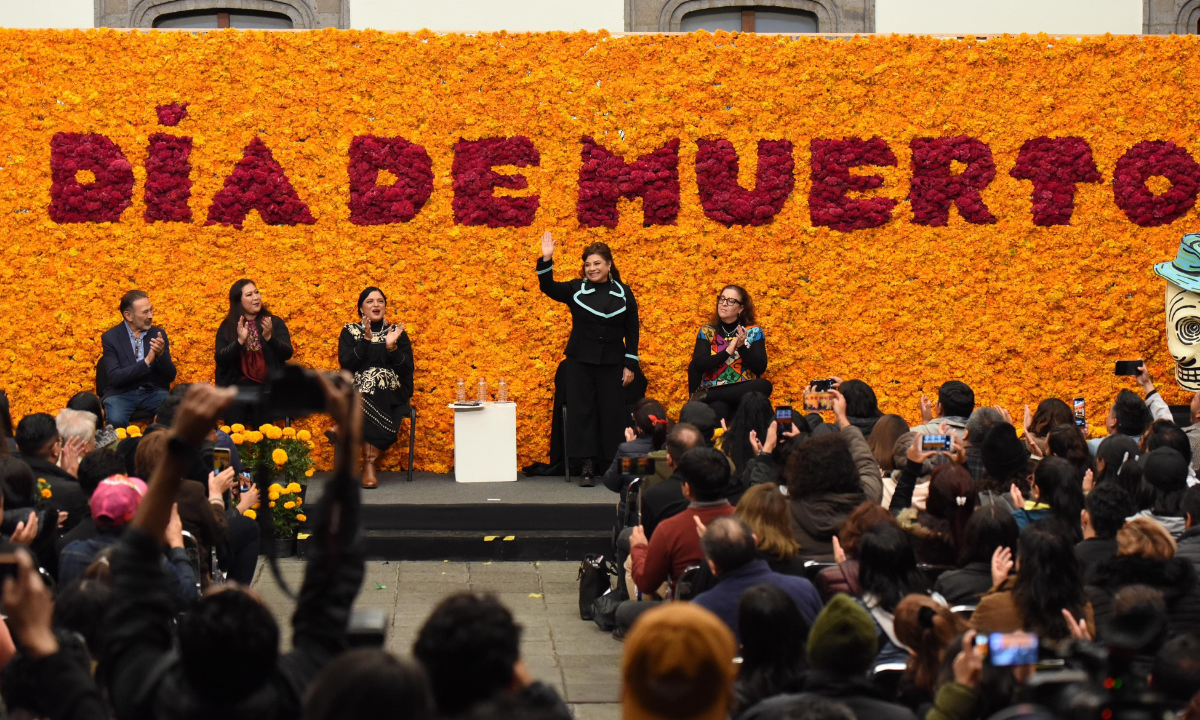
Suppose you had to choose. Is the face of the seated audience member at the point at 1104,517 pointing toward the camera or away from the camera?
away from the camera

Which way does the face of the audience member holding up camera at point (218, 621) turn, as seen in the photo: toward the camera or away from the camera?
away from the camera

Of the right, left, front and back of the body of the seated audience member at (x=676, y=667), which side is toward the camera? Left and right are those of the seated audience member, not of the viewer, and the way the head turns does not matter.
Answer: back

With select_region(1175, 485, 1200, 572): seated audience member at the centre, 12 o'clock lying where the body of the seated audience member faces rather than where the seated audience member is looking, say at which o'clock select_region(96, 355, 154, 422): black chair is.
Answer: The black chair is roughly at 11 o'clock from the seated audience member.

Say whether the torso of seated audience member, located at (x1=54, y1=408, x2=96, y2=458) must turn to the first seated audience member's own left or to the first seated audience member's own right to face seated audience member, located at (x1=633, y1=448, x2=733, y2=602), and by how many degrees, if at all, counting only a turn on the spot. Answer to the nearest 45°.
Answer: approximately 90° to the first seated audience member's own right

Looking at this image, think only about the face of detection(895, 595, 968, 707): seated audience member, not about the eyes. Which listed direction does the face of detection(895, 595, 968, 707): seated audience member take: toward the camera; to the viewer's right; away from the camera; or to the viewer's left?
away from the camera

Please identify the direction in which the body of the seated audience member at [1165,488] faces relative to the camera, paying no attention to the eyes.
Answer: away from the camera

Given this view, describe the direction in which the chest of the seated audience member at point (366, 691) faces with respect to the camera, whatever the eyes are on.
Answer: away from the camera

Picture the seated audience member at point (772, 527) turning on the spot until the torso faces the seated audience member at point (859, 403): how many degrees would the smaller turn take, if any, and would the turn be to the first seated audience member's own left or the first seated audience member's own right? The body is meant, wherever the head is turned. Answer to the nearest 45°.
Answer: approximately 45° to the first seated audience member's own right

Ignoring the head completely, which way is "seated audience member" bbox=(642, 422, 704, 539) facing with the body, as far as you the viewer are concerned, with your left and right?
facing away from the viewer and to the left of the viewer

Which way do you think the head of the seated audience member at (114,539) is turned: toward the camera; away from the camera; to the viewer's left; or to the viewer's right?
away from the camera
